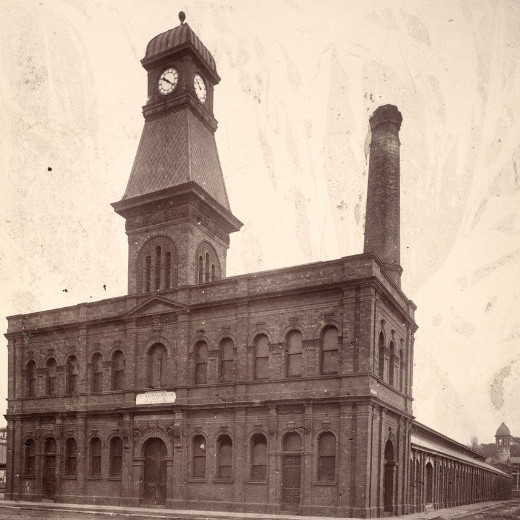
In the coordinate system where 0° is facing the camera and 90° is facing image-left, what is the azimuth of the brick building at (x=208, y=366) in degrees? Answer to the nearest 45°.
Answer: approximately 45°
